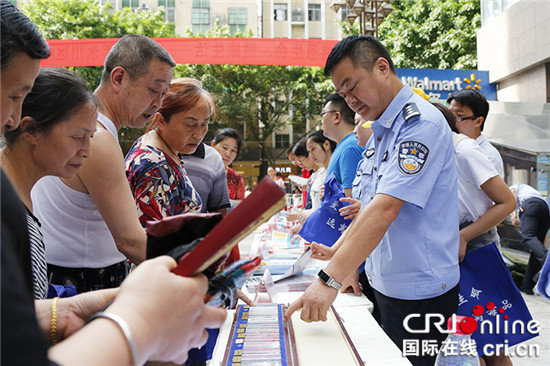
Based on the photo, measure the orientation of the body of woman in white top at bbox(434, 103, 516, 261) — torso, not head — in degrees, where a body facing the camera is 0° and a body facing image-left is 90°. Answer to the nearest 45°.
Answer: approximately 90°

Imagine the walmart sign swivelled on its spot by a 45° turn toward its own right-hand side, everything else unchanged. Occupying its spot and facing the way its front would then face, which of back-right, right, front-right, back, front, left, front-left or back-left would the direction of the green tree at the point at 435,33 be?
back-right

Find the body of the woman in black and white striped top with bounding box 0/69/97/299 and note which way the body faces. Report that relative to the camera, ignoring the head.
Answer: to the viewer's right

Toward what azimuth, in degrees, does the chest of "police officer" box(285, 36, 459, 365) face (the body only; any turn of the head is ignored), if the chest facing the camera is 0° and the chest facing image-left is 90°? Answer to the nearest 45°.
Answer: approximately 90°

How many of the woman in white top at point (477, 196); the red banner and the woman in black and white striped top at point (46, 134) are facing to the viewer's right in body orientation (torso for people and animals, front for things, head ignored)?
1

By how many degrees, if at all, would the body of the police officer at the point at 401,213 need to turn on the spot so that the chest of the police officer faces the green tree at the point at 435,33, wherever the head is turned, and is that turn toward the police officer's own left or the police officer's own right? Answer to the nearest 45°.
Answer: approximately 90° to the police officer's own right

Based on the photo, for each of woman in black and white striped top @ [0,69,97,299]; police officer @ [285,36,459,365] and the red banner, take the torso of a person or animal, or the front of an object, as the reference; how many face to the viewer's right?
1

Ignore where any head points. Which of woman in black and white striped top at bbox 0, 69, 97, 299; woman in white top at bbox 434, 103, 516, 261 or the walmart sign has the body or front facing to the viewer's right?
woman in black and white striped top at bbox 0, 69, 97, 299

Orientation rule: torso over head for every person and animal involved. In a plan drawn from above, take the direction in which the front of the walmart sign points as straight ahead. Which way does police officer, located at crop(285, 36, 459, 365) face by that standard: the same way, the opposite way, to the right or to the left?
to the right

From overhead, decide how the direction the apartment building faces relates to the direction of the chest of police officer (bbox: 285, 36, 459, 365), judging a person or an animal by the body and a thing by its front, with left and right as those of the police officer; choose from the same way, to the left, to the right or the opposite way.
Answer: to the left
